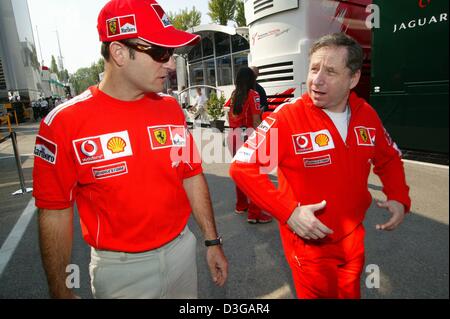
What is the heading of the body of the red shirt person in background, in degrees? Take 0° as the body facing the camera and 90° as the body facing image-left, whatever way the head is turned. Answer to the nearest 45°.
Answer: approximately 225°

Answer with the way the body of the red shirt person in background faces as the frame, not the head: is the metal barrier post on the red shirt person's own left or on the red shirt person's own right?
on the red shirt person's own left

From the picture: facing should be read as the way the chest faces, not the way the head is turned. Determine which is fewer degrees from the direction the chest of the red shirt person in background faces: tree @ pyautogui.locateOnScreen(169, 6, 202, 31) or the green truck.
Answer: the tree

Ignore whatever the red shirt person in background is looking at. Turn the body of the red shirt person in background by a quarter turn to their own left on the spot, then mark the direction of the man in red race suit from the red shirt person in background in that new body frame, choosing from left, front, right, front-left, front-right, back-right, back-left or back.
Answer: back-left

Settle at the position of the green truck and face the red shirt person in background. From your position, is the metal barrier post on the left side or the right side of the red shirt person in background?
left

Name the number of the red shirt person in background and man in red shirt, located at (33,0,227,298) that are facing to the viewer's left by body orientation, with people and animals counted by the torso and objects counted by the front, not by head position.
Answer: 0

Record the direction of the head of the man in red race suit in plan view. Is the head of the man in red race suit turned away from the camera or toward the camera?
toward the camera

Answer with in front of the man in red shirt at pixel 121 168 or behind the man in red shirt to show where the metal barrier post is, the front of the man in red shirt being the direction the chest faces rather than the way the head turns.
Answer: behind
